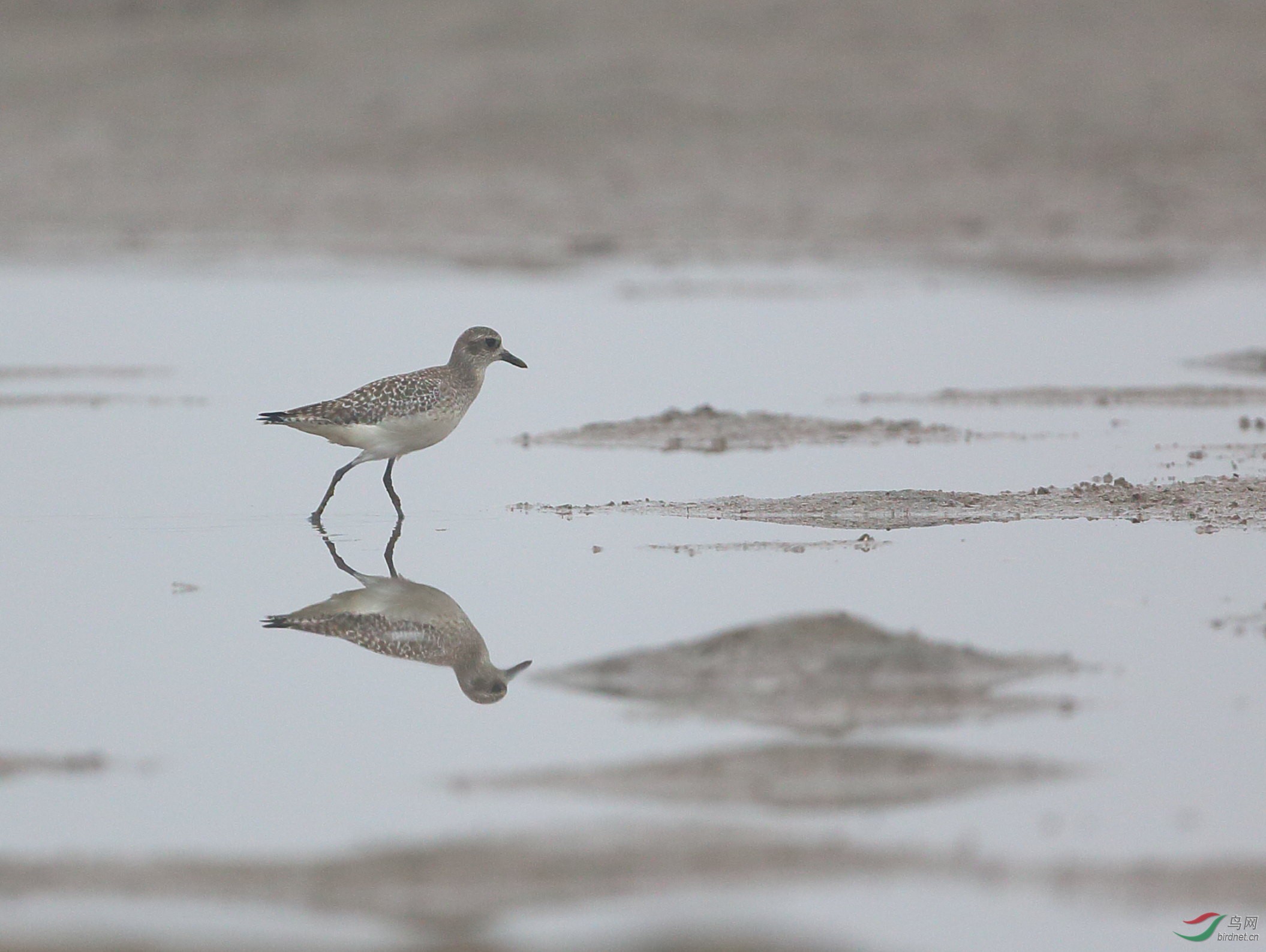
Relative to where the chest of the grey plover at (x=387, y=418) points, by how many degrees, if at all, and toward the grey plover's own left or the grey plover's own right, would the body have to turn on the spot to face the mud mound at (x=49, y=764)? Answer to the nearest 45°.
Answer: approximately 90° to the grey plover's own right

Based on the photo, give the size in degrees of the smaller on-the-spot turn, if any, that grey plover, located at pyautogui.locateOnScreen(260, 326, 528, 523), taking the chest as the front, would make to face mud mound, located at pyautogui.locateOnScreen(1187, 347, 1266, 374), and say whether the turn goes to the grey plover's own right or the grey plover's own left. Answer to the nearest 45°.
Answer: approximately 45° to the grey plover's own left

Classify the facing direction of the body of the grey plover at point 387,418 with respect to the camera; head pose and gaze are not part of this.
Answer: to the viewer's right
